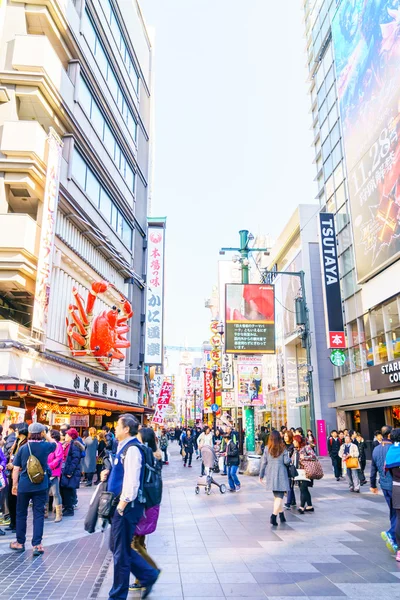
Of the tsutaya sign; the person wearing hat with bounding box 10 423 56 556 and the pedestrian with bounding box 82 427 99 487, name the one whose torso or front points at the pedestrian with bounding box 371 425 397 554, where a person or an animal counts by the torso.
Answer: the tsutaya sign

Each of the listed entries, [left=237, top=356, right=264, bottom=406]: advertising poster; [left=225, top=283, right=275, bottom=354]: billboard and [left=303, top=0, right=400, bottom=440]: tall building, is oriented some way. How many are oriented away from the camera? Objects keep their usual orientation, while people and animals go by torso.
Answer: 0

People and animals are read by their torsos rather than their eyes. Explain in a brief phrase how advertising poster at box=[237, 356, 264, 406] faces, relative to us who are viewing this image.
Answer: facing the viewer

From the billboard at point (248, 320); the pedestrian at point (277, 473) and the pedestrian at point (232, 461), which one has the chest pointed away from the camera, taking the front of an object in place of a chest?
the pedestrian at point (277, 473)

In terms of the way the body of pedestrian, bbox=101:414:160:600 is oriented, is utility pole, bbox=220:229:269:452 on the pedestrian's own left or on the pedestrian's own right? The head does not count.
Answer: on the pedestrian's own right

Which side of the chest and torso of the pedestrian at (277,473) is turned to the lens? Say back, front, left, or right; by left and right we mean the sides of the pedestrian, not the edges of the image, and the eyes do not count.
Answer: back

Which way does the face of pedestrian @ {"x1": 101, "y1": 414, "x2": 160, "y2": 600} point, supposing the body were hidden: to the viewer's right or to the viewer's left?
to the viewer's left

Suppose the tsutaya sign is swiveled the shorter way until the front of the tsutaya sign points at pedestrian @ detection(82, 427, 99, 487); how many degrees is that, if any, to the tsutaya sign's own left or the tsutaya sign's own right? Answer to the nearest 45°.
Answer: approximately 45° to the tsutaya sign's own right

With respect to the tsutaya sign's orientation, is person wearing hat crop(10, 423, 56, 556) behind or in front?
in front

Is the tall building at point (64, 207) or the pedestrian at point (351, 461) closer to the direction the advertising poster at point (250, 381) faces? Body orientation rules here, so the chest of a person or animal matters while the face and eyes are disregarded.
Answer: the pedestrian

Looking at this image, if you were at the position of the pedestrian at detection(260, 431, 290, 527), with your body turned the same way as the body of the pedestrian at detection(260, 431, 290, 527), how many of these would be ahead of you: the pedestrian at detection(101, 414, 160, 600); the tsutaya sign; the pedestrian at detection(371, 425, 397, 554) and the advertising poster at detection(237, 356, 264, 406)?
2
